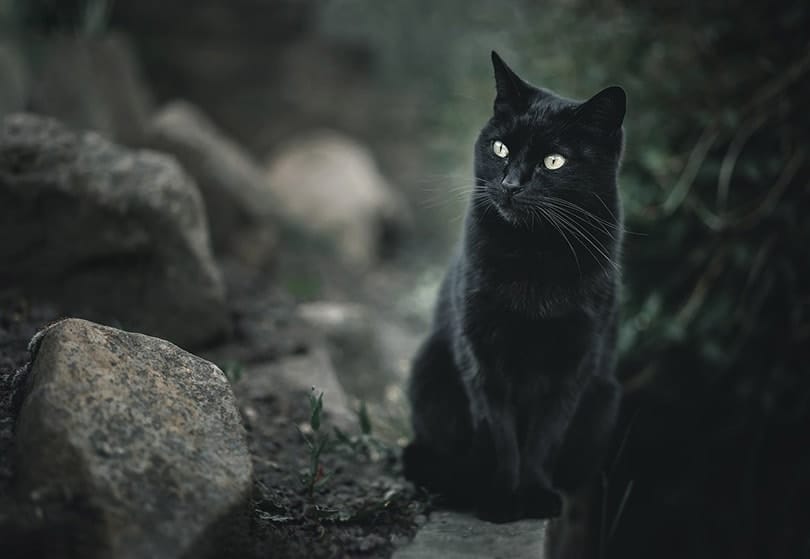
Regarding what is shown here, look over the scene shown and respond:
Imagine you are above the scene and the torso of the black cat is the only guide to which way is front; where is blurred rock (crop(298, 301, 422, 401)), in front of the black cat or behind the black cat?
behind

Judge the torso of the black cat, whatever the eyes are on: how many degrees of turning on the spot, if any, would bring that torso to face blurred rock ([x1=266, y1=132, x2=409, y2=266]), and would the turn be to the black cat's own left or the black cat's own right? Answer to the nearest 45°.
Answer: approximately 180°

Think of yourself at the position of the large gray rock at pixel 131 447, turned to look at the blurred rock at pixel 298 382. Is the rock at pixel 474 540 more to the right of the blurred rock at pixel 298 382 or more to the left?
right

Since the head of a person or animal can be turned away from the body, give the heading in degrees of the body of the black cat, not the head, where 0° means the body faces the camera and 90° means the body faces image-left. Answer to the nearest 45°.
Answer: approximately 0°

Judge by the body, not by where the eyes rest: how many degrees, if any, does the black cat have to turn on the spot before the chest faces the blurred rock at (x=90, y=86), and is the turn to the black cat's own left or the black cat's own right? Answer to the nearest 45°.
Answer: approximately 135° to the black cat's own right

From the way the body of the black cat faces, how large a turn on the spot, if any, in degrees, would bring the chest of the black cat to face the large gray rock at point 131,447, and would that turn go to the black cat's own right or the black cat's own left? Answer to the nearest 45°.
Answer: approximately 45° to the black cat's own right

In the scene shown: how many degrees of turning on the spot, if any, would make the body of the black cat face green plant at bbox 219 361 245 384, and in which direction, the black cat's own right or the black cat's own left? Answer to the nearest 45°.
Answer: approximately 135° to the black cat's own right
